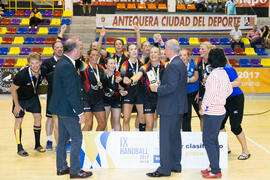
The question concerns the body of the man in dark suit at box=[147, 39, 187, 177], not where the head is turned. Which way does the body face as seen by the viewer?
to the viewer's left

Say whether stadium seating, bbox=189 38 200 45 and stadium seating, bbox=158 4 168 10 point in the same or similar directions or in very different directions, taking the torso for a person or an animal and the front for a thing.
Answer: same or similar directions

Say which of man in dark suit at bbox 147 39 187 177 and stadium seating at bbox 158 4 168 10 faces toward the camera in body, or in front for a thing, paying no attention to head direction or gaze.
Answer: the stadium seating

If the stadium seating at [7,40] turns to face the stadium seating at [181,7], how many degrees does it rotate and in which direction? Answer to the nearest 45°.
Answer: approximately 90° to its left

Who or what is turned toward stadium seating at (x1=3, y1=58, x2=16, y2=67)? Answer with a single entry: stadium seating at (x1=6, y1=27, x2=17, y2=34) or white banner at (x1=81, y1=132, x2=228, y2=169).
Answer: stadium seating at (x1=6, y1=27, x2=17, y2=34)

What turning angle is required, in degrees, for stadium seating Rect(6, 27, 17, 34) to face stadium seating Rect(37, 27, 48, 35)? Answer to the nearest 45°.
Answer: approximately 90° to its left

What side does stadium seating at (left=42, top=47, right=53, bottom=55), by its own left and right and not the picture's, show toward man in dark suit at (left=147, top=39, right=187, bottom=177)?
front

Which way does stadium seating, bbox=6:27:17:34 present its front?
toward the camera

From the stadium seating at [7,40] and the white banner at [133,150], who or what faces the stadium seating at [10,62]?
the stadium seating at [7,40]

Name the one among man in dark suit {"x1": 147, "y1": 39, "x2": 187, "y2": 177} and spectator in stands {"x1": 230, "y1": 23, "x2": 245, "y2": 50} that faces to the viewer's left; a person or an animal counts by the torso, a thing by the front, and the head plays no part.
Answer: the man in dark suit

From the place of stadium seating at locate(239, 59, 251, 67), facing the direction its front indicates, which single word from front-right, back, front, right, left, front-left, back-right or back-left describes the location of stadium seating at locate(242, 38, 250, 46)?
back

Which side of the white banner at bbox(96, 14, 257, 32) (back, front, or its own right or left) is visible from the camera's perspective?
front

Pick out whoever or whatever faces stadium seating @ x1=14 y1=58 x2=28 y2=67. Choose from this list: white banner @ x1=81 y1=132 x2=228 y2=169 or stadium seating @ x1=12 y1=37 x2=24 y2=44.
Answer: stadium seating @ x1=12 y1=37 x2=24 y2=44

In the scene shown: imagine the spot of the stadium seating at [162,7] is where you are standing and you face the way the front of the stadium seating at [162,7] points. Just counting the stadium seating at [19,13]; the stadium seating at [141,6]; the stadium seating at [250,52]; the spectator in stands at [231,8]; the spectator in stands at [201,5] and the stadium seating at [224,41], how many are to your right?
2
